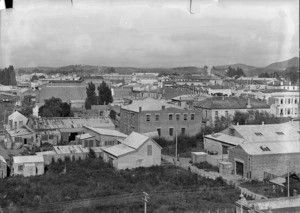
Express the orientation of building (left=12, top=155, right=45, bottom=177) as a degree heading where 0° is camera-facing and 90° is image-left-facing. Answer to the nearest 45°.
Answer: approximately 0°

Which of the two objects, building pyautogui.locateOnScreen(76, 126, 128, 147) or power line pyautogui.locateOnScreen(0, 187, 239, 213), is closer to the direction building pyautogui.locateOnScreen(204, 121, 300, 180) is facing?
the power line

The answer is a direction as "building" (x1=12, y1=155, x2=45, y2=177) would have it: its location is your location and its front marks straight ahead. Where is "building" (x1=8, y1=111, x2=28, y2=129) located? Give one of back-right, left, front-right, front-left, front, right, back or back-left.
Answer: back

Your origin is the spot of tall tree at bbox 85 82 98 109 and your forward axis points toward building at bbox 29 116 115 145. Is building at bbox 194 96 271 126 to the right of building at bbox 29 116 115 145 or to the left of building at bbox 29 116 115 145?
left

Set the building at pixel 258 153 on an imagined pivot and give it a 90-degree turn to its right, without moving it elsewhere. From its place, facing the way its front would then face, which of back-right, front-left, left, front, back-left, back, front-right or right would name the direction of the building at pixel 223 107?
front-right

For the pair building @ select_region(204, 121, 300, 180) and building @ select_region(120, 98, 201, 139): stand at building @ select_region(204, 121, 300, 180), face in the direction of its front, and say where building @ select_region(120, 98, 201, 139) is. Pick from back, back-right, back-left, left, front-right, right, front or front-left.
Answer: right

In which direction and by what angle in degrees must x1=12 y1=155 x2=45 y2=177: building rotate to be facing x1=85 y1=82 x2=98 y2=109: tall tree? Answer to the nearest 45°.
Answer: approximately 180°

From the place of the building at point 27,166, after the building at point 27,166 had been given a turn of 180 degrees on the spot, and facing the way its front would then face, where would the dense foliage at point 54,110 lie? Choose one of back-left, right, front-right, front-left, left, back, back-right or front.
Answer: front

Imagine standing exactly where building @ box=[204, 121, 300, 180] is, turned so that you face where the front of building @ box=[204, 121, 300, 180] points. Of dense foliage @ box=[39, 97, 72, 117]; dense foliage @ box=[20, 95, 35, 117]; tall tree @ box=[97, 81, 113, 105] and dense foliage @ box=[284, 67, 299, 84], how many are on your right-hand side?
3

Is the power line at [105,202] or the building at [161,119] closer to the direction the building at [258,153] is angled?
the power line

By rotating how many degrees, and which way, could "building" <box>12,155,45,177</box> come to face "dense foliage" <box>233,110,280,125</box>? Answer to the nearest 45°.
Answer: approximately 135° to its left

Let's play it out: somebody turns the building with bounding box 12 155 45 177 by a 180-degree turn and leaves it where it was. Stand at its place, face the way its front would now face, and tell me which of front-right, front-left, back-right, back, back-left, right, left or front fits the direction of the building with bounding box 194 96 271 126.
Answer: front-right
